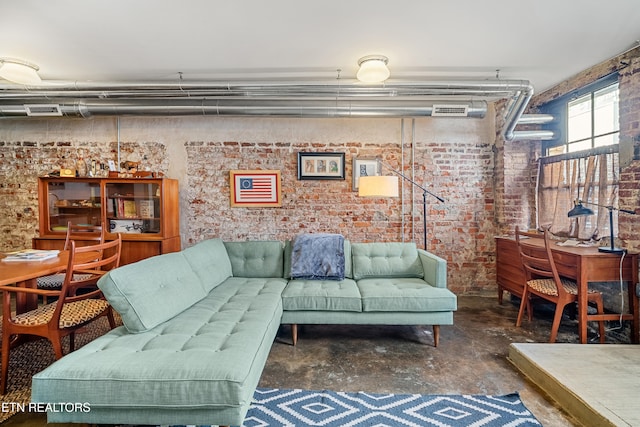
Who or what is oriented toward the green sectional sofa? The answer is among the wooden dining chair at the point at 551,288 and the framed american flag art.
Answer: the framed american flag art

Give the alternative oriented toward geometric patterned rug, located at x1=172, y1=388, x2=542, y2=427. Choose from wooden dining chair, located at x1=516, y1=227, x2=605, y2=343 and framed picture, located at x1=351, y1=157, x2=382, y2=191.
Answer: the framed picture

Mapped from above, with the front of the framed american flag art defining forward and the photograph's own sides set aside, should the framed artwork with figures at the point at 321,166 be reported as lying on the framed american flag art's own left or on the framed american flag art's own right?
on the framed american flag art's own left

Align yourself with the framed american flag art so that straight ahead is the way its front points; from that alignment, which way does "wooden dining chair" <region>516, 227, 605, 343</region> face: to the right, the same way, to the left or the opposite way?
to the left

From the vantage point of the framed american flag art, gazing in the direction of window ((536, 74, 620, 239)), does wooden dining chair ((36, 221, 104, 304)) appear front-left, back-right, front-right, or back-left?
back-right

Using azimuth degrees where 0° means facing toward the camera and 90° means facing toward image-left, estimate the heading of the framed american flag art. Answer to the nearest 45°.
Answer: approximately 0°

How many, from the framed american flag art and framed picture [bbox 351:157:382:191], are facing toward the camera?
2

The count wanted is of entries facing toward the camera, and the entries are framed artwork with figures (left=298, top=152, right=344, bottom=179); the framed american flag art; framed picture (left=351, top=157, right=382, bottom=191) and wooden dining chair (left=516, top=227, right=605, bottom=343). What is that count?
3
